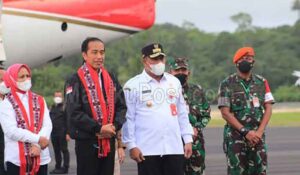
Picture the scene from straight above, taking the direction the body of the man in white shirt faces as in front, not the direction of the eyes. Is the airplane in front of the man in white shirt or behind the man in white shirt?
behind

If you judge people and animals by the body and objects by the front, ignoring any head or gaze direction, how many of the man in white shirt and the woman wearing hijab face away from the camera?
0

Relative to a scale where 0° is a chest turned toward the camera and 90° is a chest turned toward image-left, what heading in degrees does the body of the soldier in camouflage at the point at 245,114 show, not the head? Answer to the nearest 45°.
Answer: approximately 0°

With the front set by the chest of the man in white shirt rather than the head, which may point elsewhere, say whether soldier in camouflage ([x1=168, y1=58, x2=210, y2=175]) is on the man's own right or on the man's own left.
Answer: on the man's own left

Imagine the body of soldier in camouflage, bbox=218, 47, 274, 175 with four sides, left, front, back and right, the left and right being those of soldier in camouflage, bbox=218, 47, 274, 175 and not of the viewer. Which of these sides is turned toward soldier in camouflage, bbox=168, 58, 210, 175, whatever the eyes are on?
right

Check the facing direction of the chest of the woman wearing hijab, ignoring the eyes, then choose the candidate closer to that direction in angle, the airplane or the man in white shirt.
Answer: the man in white shirt

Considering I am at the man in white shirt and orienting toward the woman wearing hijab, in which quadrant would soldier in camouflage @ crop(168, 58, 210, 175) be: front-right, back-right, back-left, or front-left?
back-right

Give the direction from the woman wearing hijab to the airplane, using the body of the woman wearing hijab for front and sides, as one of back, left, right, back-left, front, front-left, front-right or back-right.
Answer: back-left
